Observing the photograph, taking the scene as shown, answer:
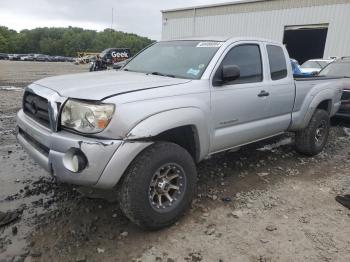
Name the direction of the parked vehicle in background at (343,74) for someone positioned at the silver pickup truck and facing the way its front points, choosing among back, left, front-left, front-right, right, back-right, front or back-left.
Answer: back

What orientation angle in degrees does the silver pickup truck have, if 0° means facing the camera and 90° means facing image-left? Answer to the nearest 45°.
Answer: approximately 45°

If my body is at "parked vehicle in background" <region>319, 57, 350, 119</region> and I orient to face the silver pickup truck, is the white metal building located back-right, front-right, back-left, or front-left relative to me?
back-right

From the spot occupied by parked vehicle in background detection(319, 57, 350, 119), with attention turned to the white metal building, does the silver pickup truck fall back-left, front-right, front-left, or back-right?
back-left

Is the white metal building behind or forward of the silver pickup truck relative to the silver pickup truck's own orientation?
behind
